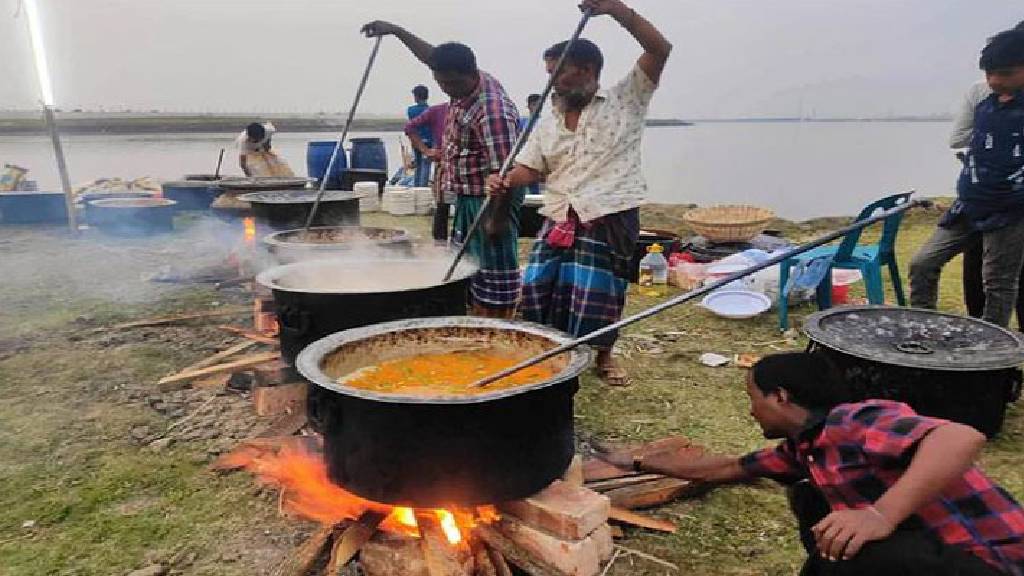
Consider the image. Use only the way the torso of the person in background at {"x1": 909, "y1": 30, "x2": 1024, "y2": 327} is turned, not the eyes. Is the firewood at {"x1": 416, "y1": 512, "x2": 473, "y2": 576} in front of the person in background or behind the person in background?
in front

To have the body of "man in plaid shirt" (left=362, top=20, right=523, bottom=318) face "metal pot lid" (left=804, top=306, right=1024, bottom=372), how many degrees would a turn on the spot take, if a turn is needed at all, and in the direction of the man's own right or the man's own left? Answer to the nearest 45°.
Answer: approximately 90° to the man's own left

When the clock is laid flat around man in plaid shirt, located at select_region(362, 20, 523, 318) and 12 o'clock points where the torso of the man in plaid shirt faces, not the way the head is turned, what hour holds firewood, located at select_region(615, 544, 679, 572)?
The firewood is roughly at 10 o'clock from the man in plaid shirt.

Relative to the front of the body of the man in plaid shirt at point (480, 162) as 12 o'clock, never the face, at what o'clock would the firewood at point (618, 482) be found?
The firewood is roughly at 10 o'clock from the man in plaid shirt.

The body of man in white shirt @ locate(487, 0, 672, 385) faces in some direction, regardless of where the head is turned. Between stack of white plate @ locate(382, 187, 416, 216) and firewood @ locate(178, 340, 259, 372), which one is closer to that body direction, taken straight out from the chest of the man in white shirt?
the firewood

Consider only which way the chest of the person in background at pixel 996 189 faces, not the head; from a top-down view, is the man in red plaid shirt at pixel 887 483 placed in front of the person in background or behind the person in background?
in front

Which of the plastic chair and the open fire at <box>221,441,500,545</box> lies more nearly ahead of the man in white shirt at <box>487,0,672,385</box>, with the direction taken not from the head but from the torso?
the open fire

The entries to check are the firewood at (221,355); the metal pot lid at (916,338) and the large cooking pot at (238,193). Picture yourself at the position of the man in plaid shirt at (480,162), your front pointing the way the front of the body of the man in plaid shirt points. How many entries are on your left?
1

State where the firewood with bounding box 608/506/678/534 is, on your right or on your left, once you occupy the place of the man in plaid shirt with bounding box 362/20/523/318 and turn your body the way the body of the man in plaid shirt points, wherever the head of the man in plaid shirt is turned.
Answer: on your left

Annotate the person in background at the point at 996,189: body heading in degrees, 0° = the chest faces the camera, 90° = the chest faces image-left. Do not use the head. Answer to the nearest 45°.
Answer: approximately 45°

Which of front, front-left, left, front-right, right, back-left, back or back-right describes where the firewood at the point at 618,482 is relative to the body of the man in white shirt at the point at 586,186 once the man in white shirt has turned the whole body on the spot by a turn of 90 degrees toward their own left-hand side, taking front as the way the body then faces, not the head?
front-right

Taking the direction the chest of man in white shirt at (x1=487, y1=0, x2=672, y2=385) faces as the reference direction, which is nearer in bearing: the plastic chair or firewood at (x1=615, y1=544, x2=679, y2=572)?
the firewood

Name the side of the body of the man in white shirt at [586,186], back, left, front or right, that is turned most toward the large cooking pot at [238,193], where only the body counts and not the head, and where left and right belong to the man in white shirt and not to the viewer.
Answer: right
